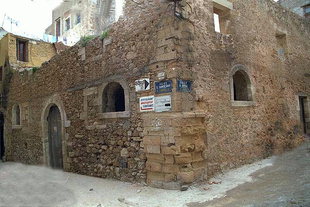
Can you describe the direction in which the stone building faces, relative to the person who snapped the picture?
facing the viewer and to the left of the viewer

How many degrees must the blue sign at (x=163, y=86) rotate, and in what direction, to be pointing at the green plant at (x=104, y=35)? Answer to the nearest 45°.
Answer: approximately 90° to its right

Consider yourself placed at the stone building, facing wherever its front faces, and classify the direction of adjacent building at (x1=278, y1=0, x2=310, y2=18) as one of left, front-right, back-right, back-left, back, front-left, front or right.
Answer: back

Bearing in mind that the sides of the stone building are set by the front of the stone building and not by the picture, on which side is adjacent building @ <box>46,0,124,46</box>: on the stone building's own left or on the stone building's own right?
on the stone building's own right

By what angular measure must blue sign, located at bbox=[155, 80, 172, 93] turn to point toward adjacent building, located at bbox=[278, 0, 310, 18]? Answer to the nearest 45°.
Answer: approximately 180°
